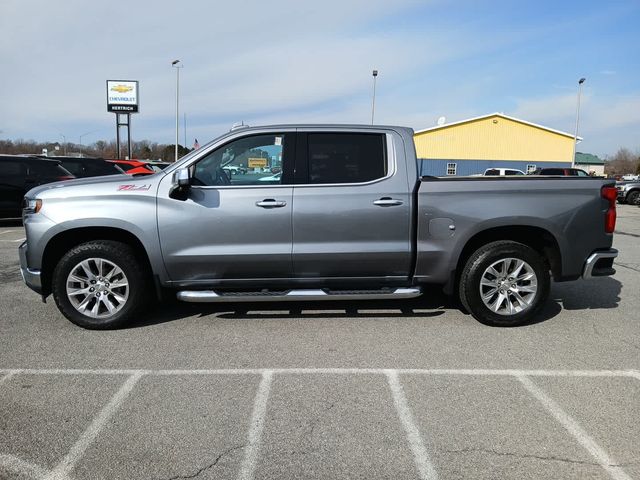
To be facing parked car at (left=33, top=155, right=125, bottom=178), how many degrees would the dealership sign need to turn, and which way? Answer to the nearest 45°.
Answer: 0° — it already faces it

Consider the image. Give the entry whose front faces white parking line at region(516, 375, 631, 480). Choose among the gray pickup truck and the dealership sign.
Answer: the dealership sign

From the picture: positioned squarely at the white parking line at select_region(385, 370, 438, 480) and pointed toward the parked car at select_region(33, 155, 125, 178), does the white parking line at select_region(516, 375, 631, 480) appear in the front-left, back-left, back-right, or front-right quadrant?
back-right

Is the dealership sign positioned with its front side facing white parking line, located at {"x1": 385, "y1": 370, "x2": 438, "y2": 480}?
yes

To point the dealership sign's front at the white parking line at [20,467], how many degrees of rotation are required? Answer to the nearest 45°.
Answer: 0° — it already faces it

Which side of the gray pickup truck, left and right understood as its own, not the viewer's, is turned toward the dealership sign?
right

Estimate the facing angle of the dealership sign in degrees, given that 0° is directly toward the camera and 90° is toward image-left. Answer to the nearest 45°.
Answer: approximately 0°

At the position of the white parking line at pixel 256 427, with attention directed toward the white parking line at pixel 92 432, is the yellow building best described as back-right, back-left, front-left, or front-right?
back-right

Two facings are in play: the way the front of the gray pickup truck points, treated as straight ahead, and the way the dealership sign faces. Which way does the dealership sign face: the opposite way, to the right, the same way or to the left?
to the left

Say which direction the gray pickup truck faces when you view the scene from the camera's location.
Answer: facing to the left of the viewer

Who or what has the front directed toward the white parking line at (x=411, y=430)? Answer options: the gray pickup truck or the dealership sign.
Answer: the dealership sign

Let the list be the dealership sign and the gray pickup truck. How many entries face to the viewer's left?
1

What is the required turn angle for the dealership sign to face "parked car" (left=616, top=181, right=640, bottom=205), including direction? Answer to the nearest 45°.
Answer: approximately 45° to its left

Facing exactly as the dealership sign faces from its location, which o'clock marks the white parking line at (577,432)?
The white parking line is roughly at 12 o'clock from the dealership sign.
